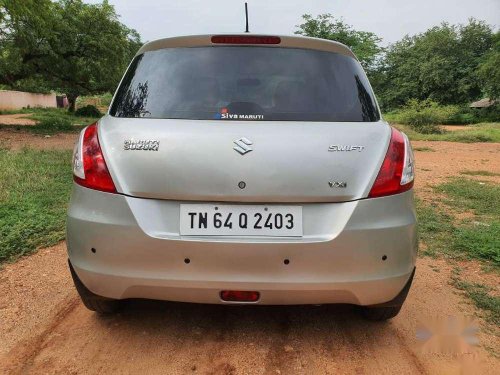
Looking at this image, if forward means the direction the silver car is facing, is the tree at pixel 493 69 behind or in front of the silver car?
in front

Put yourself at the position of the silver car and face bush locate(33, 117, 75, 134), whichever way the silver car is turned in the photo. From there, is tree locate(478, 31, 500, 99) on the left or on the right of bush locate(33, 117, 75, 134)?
right

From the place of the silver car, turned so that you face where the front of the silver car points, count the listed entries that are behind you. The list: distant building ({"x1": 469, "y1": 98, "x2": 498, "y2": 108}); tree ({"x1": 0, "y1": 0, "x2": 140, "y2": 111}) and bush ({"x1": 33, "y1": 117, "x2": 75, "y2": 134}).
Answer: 0

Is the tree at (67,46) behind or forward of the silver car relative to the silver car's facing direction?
forward

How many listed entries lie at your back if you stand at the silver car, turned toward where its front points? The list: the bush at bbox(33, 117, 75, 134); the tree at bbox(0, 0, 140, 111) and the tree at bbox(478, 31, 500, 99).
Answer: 0

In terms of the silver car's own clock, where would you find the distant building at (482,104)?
The distant building is roughly at 1 o'clock from the silver car.

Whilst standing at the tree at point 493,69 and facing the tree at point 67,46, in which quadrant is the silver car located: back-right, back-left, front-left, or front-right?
front-left

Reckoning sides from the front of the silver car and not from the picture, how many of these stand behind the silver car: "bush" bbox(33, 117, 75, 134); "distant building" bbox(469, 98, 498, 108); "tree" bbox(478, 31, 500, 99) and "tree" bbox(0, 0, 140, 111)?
0

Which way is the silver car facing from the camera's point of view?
away from the camera

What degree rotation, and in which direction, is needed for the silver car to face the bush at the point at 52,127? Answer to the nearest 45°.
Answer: approximately 45° to its left
